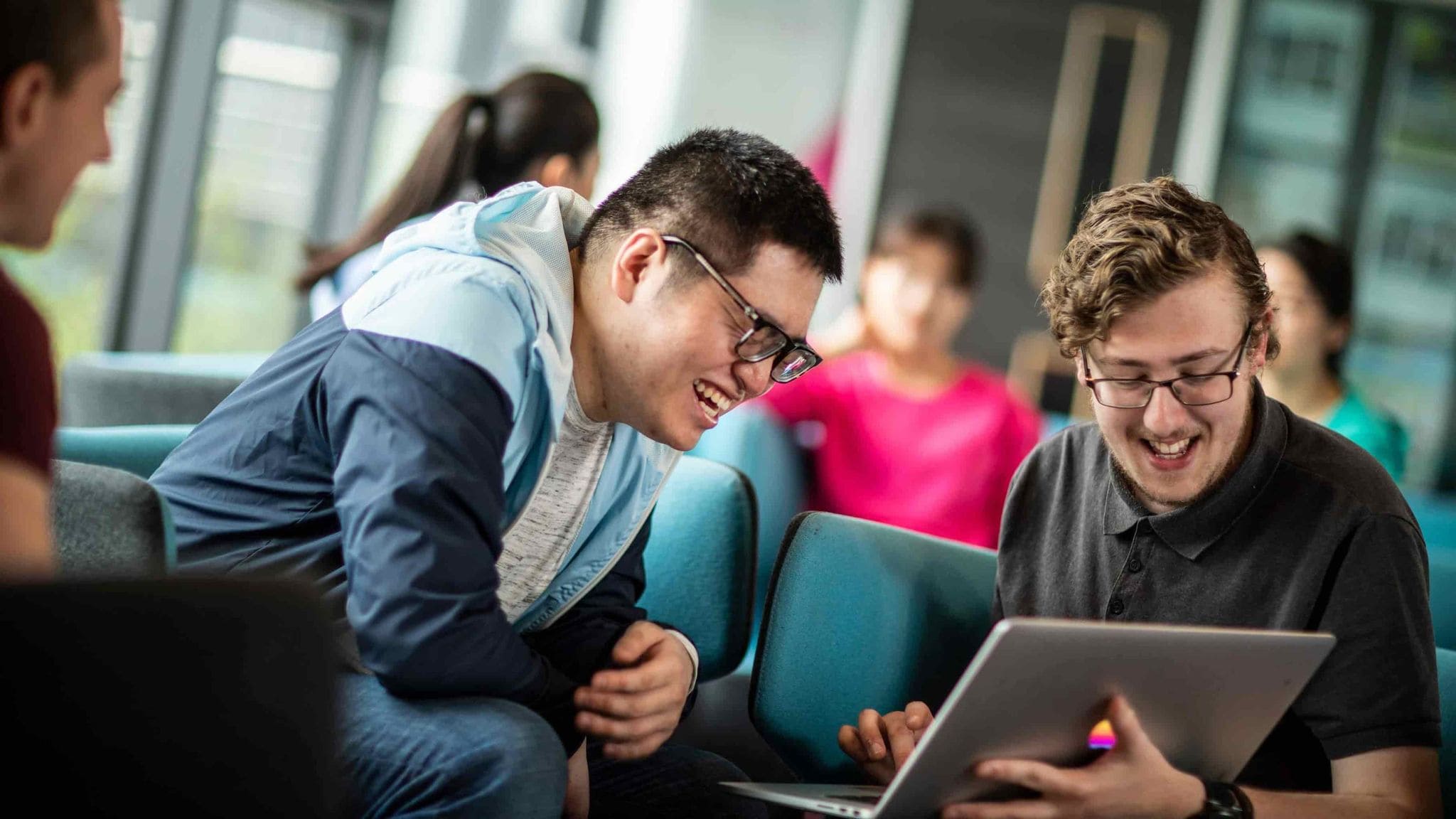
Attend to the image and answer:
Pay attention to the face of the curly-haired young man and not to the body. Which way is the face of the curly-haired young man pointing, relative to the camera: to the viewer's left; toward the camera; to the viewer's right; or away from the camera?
toward the camera

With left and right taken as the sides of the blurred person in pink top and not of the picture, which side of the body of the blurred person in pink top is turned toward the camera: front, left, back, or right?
front

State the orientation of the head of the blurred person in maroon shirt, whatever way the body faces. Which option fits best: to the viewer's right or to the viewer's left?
to the viewer's right

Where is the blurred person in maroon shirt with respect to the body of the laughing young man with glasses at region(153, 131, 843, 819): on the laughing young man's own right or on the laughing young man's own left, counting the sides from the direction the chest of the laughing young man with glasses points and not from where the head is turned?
on the laughing young man's own right

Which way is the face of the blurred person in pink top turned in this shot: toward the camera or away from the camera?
toward the camera

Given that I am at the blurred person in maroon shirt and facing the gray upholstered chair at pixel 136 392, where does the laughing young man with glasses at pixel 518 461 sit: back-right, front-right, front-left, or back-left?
front-right

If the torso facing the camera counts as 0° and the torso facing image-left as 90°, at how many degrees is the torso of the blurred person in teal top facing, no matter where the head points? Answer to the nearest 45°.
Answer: approximately 90°

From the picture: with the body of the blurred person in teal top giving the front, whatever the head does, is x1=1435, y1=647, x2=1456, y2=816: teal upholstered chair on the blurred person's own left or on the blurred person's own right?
on the blurred person's own left

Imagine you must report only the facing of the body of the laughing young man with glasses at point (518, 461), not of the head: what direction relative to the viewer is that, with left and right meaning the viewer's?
facing the viewer and to the right of the viewer

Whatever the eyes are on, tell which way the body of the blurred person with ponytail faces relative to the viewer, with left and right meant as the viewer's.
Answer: facing away from the viewer and to the right of the viewer
